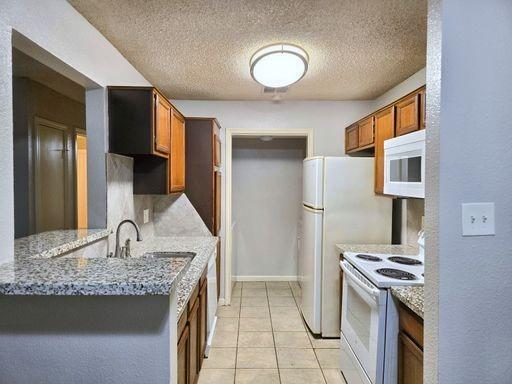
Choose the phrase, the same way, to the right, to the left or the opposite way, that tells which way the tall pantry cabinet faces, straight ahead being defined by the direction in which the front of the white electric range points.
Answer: the opposite way

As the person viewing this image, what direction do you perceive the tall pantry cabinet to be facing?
facing to the right of the viewer

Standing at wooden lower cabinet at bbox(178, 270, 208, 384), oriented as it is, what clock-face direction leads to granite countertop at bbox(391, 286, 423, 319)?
The granite countertop is roughly at 1 o'clock from the wooden lower cabinet.

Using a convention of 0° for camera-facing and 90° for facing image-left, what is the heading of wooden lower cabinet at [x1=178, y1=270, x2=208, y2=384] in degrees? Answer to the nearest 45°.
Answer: approximately 270°

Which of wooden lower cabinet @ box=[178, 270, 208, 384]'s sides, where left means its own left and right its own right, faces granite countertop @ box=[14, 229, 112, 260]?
back

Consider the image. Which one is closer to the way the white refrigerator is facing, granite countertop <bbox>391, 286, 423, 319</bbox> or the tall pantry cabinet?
the tall pantry cabinet

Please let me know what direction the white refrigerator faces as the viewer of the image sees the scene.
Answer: facing to the left of the viewer
